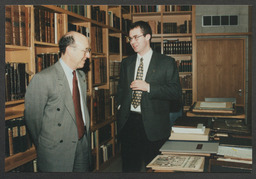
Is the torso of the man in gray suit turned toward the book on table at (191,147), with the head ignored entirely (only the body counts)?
yes

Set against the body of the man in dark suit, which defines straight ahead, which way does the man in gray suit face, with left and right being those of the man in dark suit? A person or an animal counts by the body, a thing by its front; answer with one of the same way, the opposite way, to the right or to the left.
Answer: to the left

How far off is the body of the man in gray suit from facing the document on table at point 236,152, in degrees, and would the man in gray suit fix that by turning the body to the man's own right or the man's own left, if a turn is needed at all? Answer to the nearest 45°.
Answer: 0° — they already face it

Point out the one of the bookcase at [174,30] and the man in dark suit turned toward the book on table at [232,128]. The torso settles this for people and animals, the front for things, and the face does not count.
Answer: the bookcase

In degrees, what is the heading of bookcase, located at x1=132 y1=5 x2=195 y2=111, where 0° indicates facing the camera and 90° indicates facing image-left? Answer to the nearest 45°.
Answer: approximately 0°

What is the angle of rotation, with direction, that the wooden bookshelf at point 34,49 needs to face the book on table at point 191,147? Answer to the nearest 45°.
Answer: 0° — it already faces it

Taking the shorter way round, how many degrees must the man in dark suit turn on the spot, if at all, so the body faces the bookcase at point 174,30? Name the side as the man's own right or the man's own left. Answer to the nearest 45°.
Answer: approximately 135° to the man's own right

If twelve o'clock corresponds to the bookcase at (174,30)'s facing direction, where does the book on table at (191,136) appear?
The book on table is roughly at 12 o'clock from the bookcase.

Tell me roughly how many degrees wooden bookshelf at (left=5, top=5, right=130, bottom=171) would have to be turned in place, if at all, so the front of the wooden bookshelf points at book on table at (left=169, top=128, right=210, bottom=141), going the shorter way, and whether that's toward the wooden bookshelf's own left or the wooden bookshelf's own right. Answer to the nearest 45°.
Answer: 0° — it already faces it

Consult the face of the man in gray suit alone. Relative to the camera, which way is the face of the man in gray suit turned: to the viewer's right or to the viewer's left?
to the viewer's right

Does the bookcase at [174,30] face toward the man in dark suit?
yes

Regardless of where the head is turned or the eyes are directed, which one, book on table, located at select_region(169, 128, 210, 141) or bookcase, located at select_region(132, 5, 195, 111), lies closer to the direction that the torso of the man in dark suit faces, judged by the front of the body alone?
the book on table
